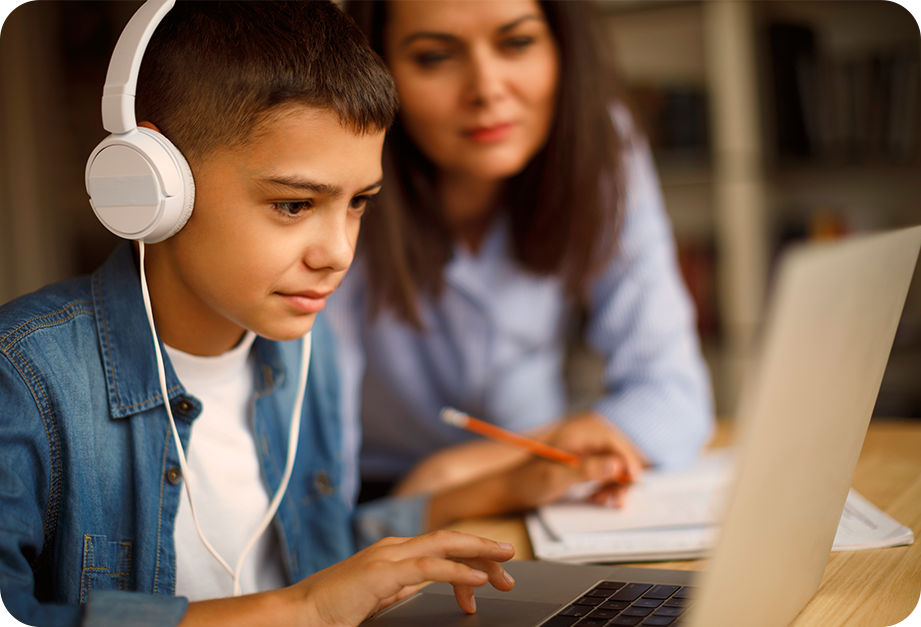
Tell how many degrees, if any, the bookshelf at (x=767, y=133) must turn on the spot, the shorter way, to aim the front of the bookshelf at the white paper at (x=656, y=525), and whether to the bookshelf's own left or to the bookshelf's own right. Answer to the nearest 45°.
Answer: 0° — it already faces it

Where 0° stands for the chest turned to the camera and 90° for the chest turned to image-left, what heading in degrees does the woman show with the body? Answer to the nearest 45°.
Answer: approximately 0°

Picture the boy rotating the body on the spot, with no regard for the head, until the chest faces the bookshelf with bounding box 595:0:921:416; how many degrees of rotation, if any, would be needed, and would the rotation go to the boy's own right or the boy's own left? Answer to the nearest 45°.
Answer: approximately 90° to the boy's own left

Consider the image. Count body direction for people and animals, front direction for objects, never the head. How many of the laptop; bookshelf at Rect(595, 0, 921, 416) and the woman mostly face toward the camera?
2

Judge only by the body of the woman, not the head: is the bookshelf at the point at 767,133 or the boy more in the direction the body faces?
the boy

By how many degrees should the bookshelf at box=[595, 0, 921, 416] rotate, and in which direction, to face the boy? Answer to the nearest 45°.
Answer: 0° — it already faces them

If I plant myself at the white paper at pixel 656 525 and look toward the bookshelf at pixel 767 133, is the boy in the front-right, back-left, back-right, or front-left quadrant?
back-left

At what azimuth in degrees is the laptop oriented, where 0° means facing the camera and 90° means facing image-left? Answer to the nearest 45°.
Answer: approximately 135°

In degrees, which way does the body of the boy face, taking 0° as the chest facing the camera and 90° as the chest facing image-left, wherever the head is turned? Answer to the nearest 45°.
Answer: approximately 315°
